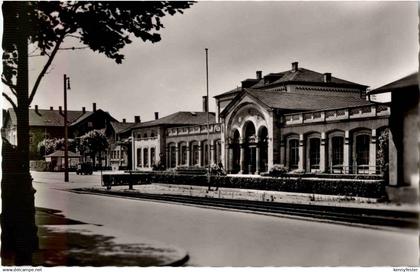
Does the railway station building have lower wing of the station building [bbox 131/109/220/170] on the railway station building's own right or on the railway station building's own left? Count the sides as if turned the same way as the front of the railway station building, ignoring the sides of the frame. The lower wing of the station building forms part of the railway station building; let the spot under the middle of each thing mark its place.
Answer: on the railway station building's own right

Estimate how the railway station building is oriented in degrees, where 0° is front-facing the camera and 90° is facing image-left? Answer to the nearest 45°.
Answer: approximately 45°

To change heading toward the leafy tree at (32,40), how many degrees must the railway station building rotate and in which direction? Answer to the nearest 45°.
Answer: approximately 45° to its left

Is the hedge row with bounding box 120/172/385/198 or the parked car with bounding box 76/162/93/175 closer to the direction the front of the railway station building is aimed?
the hedge row

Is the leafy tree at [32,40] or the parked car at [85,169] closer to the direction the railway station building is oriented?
the leafy tree

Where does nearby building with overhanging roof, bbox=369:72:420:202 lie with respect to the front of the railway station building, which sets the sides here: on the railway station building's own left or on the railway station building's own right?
on the railway station building's own left
